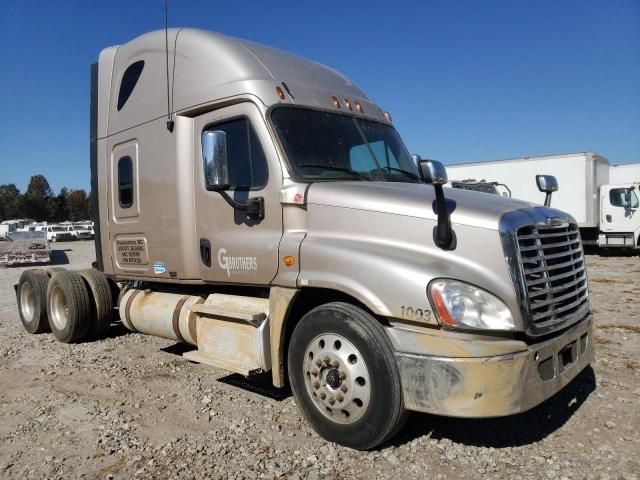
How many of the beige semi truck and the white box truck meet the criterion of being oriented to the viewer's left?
0

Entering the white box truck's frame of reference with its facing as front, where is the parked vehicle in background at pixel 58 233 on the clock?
The parked vehicle in background is roughly at 5 o'clock from the white box truck.

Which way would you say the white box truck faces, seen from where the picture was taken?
facing the viewer and to the right of the viewer

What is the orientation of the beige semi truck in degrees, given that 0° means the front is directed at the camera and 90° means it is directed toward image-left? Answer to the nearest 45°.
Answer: approximately 315°

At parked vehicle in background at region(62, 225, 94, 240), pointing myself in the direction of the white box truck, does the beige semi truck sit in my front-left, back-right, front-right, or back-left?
front-right

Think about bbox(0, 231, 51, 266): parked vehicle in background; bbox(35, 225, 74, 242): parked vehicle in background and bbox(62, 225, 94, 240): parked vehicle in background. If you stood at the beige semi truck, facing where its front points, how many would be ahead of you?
0

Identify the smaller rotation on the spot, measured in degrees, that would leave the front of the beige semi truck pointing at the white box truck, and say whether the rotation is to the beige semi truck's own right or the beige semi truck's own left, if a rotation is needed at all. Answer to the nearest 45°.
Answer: approximately 90° to the beige semi truck's own left

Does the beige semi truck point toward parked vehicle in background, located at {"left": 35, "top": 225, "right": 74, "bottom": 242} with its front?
no

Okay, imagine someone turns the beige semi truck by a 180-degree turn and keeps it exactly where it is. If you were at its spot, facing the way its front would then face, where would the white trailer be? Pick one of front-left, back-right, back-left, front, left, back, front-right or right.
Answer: right

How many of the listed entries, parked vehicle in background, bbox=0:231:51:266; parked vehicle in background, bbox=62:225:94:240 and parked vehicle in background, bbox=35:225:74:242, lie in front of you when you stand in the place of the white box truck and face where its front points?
0

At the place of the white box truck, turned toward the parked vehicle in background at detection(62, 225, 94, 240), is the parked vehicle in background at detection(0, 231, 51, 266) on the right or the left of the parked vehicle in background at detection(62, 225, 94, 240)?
left

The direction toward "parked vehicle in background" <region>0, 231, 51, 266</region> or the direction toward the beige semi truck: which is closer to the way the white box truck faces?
the beige semi truck

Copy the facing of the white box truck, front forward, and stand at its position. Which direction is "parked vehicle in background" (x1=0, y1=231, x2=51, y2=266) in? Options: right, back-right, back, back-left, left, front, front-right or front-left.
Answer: back-right

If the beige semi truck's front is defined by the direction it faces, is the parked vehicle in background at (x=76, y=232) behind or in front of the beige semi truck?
behind

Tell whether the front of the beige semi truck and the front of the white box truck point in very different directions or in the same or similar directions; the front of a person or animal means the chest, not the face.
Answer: same or similar directions
